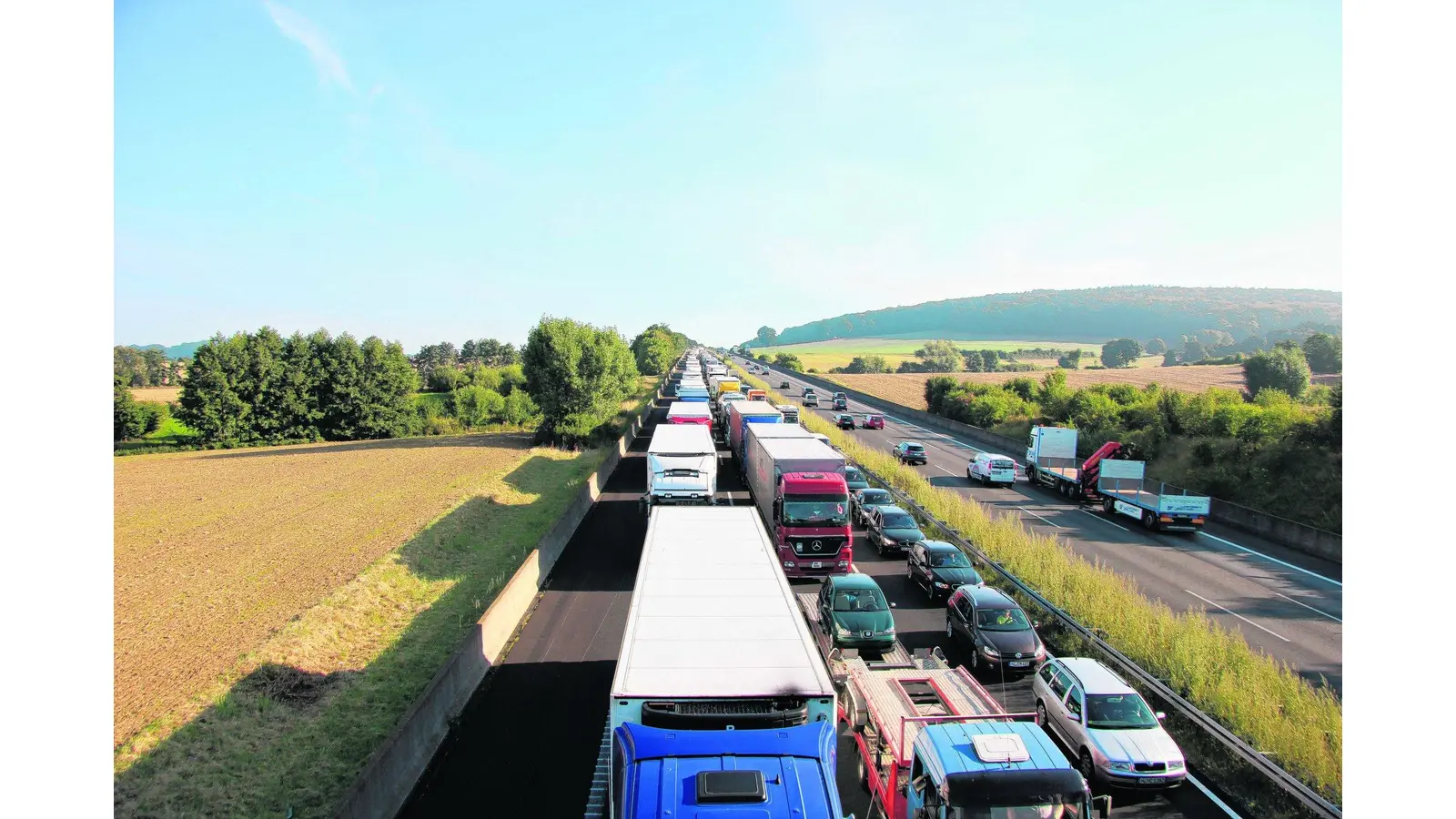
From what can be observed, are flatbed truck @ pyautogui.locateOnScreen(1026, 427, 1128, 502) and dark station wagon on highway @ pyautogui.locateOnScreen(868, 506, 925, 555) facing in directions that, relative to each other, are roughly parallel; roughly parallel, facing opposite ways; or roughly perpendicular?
roughly parallel, facing opposite ways

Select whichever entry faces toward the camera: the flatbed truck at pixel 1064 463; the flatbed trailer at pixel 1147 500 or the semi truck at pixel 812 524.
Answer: the semi truck at pixel 812 524

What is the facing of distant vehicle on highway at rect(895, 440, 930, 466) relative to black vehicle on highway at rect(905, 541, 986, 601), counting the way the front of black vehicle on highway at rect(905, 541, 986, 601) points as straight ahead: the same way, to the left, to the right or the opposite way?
the opposite way

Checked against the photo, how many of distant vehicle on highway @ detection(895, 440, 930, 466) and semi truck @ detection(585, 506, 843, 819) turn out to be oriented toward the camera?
1

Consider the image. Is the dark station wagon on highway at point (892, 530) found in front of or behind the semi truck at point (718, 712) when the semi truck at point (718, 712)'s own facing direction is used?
behind

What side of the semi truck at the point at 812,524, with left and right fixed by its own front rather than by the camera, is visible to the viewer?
front

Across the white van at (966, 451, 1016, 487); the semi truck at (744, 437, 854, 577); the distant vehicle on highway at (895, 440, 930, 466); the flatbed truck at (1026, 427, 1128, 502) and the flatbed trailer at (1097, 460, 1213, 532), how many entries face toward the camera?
1

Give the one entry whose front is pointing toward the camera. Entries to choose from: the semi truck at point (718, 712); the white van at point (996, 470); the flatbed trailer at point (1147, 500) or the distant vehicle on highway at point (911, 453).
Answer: the semi truck at point (718, 712)

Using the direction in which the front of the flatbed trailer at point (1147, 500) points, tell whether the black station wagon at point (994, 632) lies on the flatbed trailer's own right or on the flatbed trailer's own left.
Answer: on the flatbed trailer's own left

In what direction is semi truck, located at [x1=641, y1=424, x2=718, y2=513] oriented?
toward the camera

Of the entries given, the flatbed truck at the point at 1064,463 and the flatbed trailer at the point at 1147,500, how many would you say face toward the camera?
0

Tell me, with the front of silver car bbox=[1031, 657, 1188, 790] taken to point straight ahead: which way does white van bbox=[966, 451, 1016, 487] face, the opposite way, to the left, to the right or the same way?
the opposite way

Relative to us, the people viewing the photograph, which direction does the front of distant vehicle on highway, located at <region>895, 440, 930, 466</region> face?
facing away from the viewer and to the left of the viewer

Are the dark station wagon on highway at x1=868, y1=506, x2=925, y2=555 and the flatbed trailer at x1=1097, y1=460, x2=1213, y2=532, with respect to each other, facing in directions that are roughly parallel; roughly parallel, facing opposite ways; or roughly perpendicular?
roughly parallel, facing opposite ways

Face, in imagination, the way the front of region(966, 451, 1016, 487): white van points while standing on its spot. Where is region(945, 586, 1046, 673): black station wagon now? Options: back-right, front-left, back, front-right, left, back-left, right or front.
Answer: back-left

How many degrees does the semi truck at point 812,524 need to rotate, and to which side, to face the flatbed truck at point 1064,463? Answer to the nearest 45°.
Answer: approximately 135° to its left

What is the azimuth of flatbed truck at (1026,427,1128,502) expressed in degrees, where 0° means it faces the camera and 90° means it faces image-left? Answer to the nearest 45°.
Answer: approximately 135°
